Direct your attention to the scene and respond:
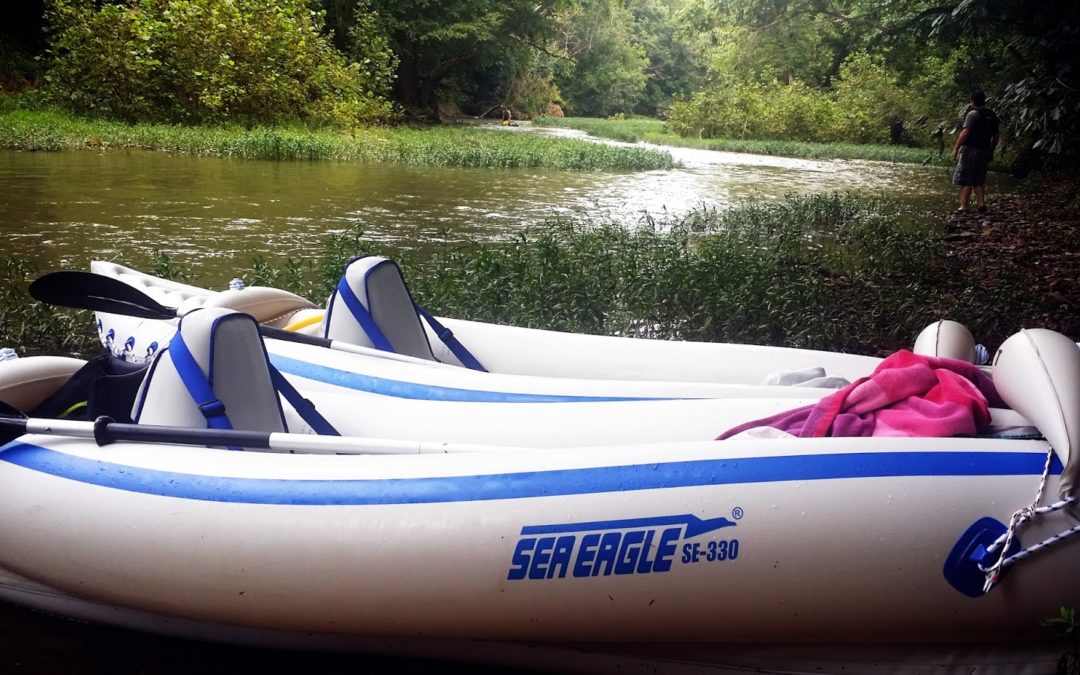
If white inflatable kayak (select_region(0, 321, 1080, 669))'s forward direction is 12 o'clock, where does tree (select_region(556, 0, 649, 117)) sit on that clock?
The tree is roughly at 9 o'clock from the white inflatable kayak.

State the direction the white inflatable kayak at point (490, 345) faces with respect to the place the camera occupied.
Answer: facing to the right of the viewer

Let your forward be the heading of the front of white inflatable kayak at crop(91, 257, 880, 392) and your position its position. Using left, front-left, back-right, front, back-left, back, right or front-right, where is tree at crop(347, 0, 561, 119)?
left

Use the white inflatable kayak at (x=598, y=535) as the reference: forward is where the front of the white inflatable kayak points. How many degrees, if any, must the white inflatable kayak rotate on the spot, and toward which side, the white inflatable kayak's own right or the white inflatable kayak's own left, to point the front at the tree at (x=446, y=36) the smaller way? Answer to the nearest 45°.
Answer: approximately 90° to the white inflatable kayak's own left

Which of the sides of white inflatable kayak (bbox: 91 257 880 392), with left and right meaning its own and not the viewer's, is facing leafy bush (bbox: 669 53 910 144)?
left

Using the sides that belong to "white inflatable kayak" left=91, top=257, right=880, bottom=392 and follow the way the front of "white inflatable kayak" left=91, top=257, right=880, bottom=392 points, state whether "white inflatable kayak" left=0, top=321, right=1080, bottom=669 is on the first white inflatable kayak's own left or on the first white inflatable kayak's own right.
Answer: on the first white inflatable kayak's own right

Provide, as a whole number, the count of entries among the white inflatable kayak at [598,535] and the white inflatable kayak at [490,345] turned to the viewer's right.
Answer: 2

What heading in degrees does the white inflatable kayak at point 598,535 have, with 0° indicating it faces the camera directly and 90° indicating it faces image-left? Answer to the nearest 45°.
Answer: approximately 270°

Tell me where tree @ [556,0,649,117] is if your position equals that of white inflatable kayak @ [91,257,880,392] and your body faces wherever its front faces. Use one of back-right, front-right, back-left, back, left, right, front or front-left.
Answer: left
